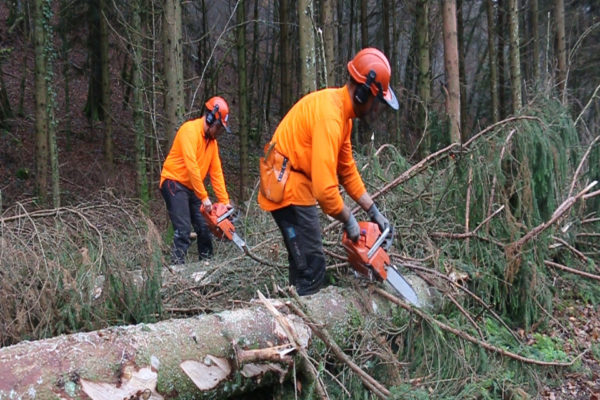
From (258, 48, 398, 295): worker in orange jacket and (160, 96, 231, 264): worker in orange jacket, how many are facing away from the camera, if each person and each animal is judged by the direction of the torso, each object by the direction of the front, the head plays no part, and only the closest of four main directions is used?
0

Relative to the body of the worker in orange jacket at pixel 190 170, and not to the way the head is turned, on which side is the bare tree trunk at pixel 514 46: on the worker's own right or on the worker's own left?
on the worker's own left

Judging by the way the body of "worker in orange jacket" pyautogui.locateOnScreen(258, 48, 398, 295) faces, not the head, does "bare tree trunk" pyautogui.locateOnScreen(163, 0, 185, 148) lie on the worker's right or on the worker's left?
on the worker's left

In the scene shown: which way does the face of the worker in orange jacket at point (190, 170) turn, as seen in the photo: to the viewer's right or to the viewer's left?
to the viewer's right

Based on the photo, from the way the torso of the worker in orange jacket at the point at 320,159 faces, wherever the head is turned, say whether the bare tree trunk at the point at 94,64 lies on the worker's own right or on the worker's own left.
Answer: on the worker's own left

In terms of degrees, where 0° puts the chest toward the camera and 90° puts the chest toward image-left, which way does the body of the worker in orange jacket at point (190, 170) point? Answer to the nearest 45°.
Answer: approximately 315°

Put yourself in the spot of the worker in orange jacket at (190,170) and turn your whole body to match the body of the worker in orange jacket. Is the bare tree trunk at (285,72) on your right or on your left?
on your left

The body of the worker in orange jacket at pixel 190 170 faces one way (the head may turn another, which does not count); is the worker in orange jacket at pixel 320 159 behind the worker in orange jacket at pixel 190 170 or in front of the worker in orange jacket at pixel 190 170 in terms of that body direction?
in front

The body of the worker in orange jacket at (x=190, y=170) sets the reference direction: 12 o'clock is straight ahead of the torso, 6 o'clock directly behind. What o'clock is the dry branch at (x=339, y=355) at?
The dry branch is roughly at 1 o'clock from the worker in orange jacket.

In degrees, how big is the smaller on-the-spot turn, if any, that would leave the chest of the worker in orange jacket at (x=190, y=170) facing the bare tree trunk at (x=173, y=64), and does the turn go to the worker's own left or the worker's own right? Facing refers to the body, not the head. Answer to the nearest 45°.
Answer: approximately 135° to the worker's own left

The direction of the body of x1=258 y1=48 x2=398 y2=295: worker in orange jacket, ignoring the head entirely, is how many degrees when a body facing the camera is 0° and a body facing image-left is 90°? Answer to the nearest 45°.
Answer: approximately 270°

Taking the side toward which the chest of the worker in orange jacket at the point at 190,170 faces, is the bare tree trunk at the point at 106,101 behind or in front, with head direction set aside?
behind

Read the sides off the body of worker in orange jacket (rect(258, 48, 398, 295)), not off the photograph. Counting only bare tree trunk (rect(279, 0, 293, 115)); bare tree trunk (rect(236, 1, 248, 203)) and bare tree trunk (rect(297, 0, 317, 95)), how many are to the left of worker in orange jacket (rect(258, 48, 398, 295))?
3

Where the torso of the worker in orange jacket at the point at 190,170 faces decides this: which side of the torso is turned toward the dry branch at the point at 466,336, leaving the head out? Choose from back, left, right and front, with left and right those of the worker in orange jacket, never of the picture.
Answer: front
